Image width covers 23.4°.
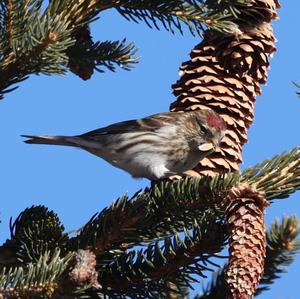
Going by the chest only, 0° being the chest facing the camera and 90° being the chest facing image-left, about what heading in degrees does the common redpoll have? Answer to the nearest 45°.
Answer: approximately 270°
